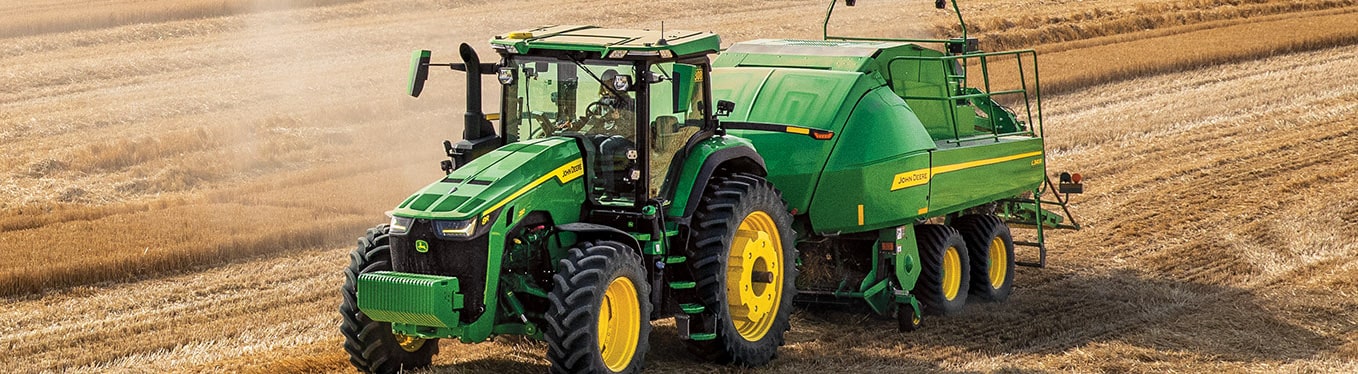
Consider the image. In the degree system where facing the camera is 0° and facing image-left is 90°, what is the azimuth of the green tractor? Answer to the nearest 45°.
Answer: approximately 45°
